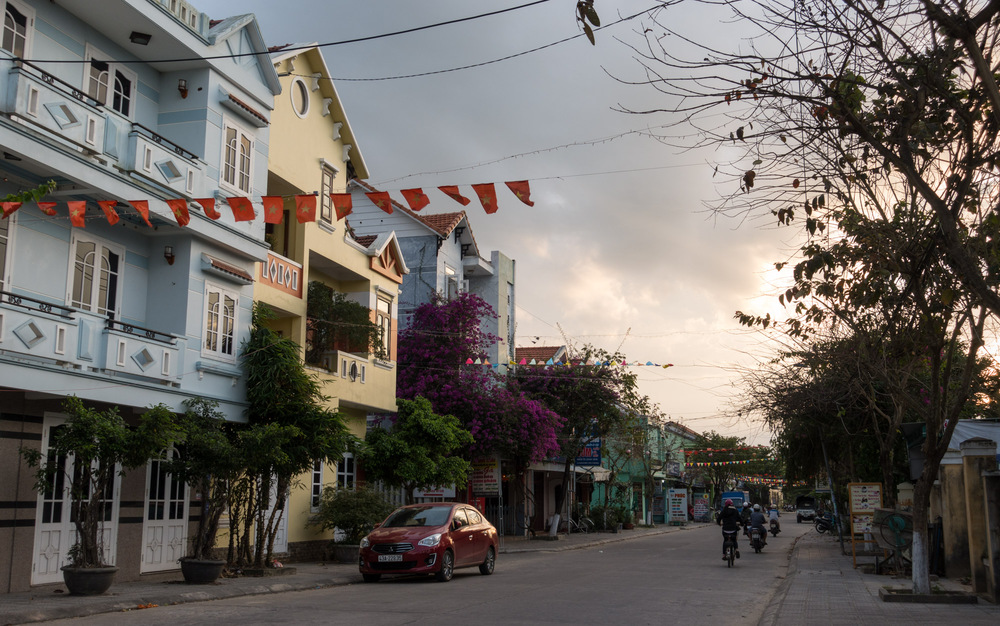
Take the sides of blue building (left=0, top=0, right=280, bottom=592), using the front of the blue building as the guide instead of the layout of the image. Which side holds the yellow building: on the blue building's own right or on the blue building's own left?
on the blue building's own left

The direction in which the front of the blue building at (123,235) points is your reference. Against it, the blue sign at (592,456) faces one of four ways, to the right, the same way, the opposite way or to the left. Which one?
to the right

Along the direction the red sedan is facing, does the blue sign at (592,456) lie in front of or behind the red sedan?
behind

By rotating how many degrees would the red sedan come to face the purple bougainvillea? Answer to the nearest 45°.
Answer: approximately 135° to its right

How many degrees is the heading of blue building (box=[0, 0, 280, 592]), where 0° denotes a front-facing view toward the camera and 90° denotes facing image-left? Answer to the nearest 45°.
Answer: approximately 315°

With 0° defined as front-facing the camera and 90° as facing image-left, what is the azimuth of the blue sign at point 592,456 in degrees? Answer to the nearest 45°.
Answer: approximately 0°

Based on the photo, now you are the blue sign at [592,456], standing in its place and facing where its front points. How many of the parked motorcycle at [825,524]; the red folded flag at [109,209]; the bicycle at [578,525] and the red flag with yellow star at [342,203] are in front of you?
2

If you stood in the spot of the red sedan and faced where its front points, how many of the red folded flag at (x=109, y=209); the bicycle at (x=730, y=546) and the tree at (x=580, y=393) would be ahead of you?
1

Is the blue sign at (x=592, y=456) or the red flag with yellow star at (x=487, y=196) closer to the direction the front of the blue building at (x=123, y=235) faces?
the red flag with yellow star
